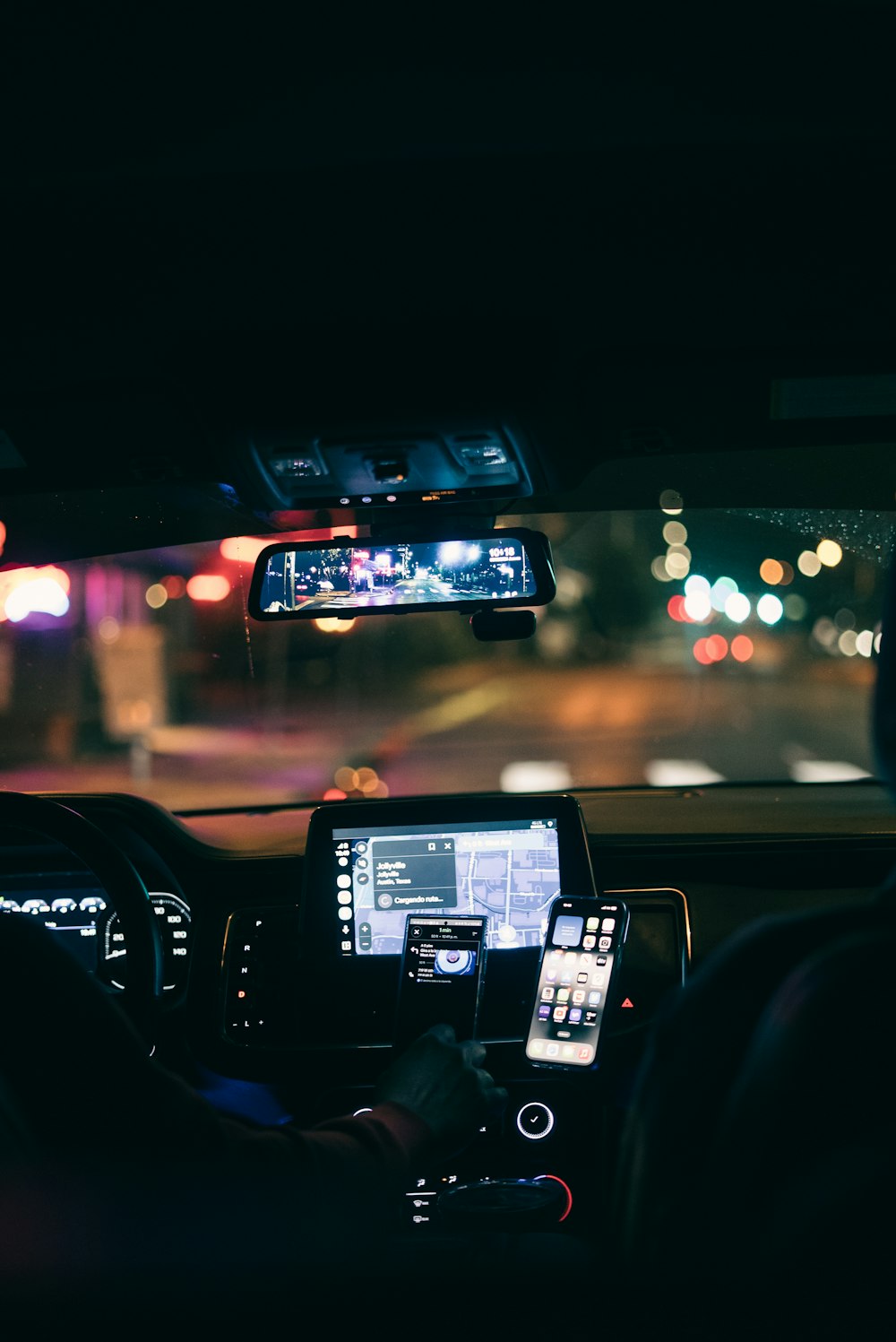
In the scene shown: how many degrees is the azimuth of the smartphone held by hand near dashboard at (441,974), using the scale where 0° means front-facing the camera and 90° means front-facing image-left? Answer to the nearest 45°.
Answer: approximately 0°

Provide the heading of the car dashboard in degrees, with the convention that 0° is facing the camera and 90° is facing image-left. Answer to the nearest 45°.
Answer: approximately 0°
